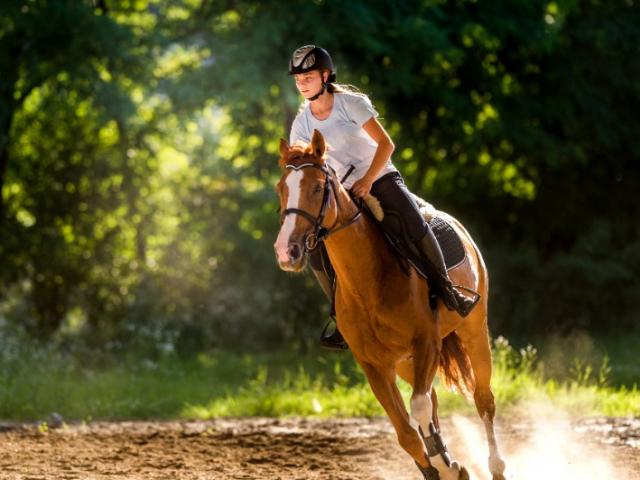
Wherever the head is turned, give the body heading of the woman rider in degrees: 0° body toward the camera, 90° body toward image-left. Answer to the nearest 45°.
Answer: approximately 45°

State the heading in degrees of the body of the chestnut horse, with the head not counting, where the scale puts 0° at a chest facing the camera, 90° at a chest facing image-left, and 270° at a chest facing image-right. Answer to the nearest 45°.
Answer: approximately 45°
